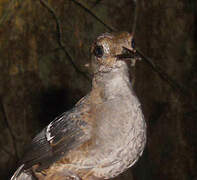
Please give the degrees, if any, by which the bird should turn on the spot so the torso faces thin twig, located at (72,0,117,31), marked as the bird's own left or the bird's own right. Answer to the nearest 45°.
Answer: approximately 135° to the bird's own left

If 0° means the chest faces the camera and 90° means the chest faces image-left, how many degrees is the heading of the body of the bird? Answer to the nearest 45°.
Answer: approximately 315°
